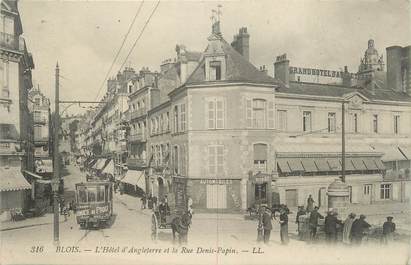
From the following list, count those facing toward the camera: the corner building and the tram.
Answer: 2

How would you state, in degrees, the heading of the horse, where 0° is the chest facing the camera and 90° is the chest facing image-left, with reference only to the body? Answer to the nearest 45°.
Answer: approximately 315°

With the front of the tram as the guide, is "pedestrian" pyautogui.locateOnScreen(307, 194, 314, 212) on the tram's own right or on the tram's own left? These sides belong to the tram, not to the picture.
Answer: on the tram's own left

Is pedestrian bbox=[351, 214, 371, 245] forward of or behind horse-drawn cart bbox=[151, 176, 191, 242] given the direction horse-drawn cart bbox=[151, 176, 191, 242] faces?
forward

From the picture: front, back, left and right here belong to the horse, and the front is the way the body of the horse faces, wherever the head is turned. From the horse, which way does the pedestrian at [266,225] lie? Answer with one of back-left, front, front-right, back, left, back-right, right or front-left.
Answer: front-left

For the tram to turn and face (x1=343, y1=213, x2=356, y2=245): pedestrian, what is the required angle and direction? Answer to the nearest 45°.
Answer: approximately 45° to its left

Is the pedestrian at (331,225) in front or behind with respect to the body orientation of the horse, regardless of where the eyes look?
in front

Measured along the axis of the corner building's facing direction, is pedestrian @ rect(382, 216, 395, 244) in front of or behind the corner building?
in front

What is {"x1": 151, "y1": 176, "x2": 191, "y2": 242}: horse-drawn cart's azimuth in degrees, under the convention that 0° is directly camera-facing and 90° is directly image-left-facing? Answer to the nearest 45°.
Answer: approximately 315°

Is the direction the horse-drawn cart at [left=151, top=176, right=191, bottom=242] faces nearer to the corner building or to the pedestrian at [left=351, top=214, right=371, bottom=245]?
the pedestrian
